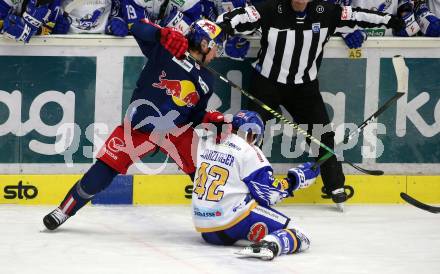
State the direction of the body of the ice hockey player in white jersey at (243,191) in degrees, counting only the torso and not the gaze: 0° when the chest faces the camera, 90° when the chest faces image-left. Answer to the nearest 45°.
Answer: approximately 225°

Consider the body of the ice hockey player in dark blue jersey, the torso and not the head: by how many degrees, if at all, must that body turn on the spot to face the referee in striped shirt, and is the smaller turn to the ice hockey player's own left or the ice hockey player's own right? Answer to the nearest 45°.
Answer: approximately 90° to the ice hockey player's own left

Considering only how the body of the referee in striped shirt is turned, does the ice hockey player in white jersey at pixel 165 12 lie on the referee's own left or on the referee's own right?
on the referee's own right

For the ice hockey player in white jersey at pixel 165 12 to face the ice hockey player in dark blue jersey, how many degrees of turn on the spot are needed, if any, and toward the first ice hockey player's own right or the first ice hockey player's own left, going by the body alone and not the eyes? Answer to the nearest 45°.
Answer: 0° — they already face them

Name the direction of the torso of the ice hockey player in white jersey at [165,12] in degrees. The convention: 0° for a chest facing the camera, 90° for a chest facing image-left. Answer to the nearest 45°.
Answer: approximately 0°

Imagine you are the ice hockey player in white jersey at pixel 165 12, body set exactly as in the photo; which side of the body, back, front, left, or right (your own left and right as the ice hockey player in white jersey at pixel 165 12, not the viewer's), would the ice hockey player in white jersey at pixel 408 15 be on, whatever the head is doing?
left

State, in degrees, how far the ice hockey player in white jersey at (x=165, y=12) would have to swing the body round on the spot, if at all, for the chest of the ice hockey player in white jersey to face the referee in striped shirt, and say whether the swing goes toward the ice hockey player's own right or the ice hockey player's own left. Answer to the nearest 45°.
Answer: approximately 90° to the ice hockey player's own left

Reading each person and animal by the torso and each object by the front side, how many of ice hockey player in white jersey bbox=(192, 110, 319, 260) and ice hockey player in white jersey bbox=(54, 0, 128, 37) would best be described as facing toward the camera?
1
